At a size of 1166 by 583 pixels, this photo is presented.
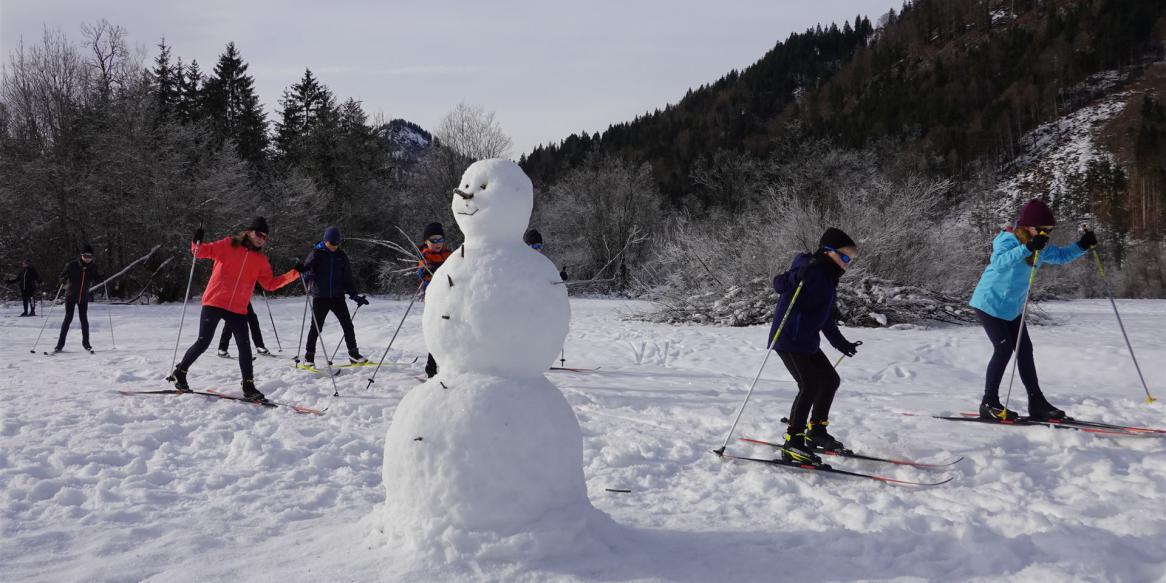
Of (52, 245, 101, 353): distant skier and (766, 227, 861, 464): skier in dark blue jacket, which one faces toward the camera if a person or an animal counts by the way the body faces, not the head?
the distant skier

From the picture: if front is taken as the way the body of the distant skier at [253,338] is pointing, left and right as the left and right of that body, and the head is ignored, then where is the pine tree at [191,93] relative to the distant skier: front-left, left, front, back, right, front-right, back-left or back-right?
back-left

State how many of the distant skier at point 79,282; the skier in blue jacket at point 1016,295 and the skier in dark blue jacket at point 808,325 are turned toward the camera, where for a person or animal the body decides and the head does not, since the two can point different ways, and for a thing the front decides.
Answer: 1

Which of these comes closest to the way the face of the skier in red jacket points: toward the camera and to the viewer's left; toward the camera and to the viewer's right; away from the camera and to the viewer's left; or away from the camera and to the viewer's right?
toward the camera and to the viewer's right

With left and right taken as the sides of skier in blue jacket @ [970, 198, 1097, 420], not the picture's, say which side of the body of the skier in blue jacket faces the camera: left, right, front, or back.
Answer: right

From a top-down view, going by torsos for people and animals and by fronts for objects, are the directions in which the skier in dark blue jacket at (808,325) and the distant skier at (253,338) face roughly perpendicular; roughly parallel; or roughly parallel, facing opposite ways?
roughly parallel

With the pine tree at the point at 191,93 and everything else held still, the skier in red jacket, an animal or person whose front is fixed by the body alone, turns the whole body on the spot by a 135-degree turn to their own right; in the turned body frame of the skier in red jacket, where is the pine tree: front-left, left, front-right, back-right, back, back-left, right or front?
right

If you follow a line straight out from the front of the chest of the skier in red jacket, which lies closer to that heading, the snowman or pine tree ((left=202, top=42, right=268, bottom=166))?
the snowman

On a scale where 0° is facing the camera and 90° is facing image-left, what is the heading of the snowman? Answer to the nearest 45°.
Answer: approximately 45°

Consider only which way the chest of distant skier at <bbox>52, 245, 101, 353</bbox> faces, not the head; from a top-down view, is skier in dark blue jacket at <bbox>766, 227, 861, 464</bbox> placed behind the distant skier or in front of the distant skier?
in front

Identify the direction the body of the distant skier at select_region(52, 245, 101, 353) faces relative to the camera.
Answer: toward the camera

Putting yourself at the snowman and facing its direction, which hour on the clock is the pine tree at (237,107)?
The pine tree is roughly at 4 o'clock from the snowman.

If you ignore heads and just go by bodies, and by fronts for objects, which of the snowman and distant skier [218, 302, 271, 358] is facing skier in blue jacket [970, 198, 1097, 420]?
the distant skier

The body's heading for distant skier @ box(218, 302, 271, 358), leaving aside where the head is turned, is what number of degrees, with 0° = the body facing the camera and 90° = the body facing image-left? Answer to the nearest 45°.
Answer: approximately 315°
